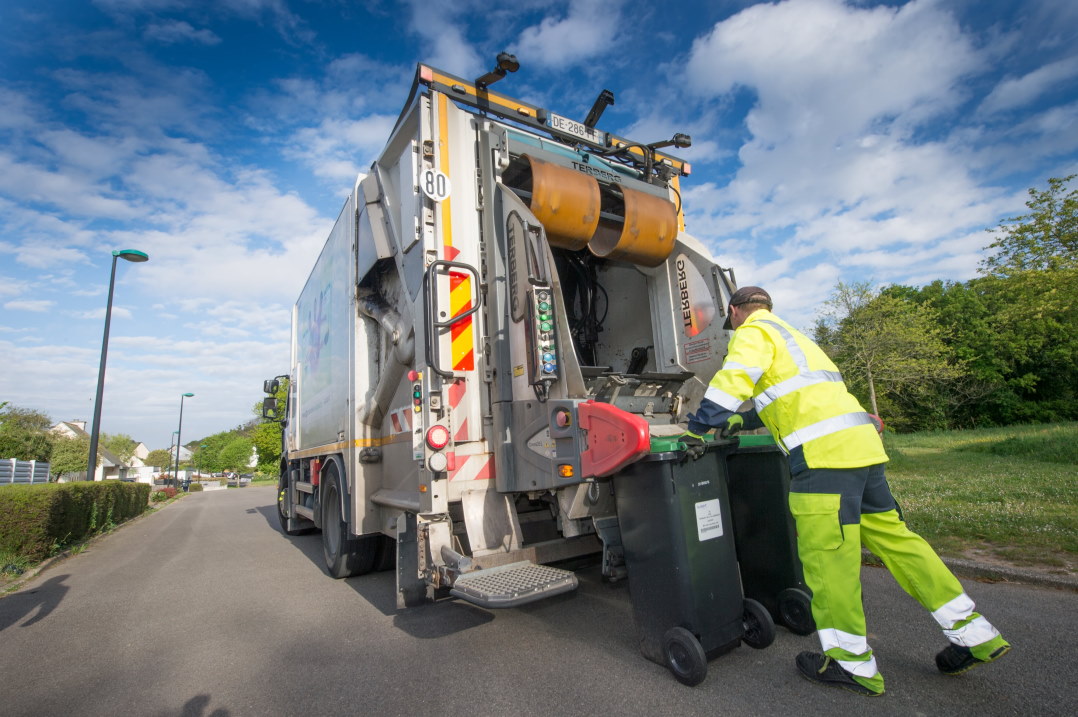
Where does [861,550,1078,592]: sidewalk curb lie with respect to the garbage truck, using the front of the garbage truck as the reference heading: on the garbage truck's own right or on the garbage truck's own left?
on the garbage truck's own right

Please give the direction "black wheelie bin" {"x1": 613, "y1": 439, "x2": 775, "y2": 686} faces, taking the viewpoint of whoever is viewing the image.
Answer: facing away from the viewer and to the left of the viewer

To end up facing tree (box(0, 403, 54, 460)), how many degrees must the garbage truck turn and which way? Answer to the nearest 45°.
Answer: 0° — it already faces it

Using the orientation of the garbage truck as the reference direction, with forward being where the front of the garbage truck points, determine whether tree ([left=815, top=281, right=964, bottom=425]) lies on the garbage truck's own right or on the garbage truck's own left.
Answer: on the garbage truck's own right

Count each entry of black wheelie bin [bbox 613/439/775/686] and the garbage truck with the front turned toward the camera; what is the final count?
0

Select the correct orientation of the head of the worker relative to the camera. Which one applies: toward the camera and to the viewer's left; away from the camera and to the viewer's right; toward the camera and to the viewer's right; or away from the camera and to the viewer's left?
away from the camera and to the viewer's left

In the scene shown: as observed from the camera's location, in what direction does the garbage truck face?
facing away from the viewer and to the left of the viewer

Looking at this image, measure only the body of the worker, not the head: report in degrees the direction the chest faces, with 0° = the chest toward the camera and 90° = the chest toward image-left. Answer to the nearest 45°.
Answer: approximately 135°

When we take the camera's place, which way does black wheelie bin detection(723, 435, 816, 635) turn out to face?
facing away from the viewer and to the left of the viewer

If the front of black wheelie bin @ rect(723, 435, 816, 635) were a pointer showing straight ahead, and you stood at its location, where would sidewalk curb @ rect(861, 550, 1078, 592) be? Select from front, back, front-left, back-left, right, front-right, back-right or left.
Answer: right

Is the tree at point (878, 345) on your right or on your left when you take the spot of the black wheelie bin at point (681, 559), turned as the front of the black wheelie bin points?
on your right
